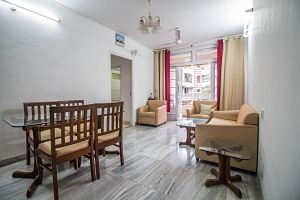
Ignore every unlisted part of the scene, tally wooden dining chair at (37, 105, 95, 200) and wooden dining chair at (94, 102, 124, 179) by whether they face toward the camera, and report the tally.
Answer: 0

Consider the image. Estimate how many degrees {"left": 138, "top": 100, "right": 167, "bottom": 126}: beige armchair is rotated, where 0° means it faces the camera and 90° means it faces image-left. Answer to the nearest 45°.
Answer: approximately 45°

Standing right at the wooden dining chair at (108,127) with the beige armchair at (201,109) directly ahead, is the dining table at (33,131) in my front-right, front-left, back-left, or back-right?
back-left

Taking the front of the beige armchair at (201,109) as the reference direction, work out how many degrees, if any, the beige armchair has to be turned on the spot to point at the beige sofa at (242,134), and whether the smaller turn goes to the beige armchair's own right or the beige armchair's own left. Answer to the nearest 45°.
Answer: approximately 45° to the beige armchair's own left

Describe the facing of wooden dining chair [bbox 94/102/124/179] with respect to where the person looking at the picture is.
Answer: facing away from the viewer and to the left of the viewer

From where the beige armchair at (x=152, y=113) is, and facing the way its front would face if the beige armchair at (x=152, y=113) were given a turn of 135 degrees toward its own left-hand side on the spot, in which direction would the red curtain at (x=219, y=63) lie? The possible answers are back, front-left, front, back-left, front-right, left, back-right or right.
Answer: front

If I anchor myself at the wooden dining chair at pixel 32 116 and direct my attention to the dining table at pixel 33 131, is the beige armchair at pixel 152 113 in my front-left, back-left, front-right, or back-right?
back-left

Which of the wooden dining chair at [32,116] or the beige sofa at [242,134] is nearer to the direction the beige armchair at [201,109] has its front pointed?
the wooden dining chair

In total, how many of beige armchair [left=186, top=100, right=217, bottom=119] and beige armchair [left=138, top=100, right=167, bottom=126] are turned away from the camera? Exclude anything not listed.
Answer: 0

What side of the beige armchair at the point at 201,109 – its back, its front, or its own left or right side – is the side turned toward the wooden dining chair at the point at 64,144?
front

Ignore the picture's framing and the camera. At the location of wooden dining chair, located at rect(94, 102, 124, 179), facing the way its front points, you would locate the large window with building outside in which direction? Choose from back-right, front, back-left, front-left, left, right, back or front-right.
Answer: right
